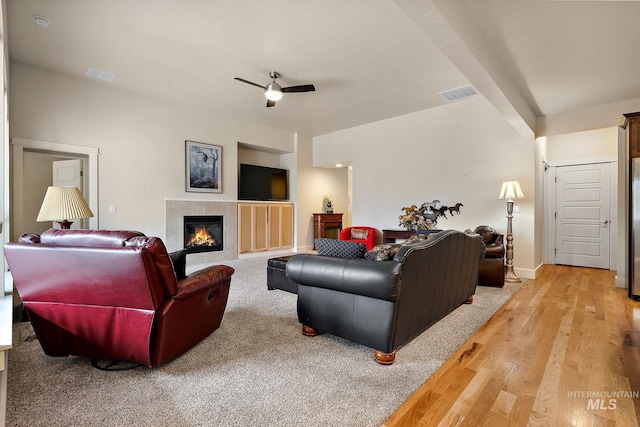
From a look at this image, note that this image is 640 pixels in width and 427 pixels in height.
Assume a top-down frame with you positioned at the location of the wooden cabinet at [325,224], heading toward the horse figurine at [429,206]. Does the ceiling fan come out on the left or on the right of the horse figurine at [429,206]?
right

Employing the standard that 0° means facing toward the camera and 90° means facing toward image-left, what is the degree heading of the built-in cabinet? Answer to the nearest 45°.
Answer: approximately 315°

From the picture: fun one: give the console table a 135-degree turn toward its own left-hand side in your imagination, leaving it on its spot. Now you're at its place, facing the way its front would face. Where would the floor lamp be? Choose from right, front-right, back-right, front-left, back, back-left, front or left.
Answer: front-right

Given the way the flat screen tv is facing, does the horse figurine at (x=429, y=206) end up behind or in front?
in front

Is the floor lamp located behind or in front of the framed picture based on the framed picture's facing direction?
in front

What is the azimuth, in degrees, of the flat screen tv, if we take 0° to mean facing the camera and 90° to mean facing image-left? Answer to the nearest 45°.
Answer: approximately 315°

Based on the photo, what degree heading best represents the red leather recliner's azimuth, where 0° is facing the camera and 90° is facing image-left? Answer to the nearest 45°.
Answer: approximately 225°

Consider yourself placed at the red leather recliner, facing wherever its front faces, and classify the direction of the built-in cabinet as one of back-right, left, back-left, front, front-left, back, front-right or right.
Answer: front

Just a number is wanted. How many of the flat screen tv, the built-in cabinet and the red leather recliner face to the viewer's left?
0

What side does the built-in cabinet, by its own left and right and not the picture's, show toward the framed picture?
right

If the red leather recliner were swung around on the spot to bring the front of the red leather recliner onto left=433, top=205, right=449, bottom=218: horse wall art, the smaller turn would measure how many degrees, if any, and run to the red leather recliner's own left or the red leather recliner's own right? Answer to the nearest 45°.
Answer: approximately 45° to the red leather recliner's own right

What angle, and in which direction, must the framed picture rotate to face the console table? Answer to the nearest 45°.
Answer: approximately 45° to its left
